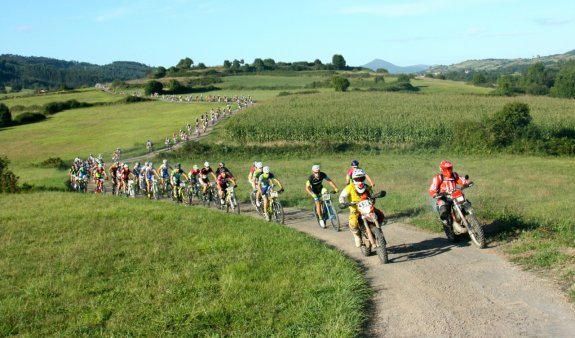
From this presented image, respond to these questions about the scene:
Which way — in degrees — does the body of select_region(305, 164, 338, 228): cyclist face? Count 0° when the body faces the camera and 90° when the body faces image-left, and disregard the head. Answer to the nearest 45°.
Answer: approximately 315°

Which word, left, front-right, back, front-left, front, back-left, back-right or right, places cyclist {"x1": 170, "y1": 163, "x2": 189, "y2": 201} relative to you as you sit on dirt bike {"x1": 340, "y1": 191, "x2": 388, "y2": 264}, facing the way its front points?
back

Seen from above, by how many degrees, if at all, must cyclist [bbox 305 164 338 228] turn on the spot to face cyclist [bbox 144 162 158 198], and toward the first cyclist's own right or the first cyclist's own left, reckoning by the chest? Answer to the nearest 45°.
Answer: approximately 180°

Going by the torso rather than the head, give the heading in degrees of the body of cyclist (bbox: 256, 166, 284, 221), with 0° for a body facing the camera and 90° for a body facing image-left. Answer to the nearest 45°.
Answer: approximately 315°

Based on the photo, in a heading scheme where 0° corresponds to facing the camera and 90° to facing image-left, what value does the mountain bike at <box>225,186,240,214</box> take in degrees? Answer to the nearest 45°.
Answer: approximately 315°

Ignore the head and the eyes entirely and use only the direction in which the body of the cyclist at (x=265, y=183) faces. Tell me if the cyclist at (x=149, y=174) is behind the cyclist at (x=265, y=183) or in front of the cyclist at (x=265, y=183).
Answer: behind
